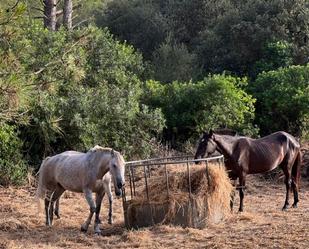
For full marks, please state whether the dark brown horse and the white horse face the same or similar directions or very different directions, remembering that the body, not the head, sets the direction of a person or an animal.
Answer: very different directions

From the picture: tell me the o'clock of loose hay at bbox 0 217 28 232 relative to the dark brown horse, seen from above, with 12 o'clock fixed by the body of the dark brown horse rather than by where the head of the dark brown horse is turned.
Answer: The loose hay is roughly at 11 o'clock from the dark brown horse.

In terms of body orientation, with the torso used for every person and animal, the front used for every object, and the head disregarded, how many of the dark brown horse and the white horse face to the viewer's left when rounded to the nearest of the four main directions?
1

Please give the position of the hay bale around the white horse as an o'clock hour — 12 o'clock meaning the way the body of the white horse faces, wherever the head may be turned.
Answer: The hay bale is roughly at 11 o'clock from the white horse.

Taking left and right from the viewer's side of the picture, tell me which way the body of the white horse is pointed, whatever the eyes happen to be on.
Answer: facing the viewer and to the right of the viewer

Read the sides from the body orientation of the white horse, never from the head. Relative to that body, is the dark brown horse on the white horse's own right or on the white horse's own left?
on the white horse's own left

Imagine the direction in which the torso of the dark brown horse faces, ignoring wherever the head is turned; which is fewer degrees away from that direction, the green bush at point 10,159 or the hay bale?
the green bush

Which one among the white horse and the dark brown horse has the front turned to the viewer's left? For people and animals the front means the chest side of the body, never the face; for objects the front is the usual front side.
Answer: the dark brown horse

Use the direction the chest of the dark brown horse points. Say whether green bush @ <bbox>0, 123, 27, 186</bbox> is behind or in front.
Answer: in front

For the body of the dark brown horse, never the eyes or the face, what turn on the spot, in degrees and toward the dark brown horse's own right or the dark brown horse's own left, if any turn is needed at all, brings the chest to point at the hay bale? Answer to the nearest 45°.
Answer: approximately 45° to the dark brown horse's own left

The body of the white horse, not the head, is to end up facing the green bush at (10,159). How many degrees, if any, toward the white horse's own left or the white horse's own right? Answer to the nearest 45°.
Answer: approximately 135° to the white horse's own left

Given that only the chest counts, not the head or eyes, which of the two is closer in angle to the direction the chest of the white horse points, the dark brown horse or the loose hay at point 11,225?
the dark brown horse

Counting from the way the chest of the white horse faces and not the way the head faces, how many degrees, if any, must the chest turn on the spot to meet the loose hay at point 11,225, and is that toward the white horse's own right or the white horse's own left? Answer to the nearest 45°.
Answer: approximately 135° to the white horse's own right

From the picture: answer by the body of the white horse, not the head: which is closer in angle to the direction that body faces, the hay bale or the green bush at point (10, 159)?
the hay bale

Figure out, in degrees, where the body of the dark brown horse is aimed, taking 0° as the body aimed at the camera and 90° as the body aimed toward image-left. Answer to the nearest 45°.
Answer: approximately 90°

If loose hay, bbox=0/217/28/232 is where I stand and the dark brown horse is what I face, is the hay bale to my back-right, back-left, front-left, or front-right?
front-right
